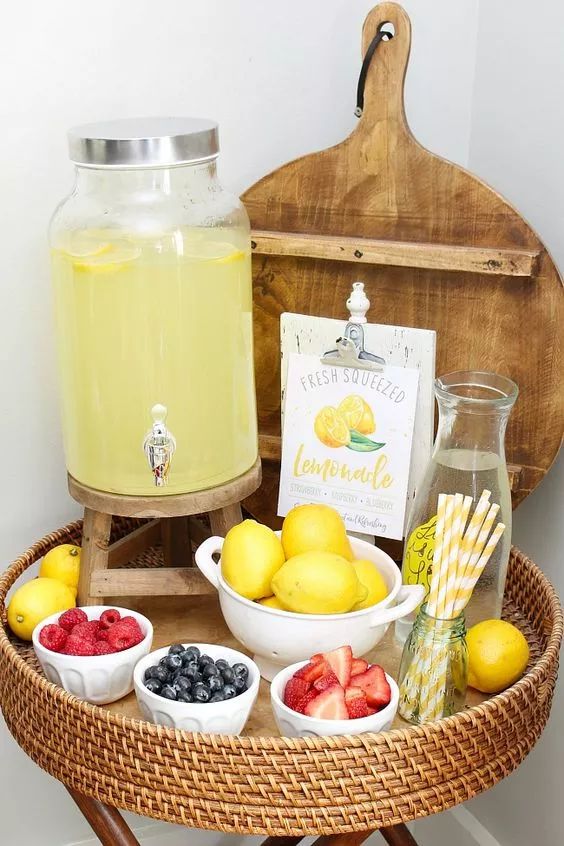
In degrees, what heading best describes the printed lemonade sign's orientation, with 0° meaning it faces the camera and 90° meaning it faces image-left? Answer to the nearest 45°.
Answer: approximately 0°

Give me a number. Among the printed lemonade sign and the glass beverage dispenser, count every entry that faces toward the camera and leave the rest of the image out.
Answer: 2

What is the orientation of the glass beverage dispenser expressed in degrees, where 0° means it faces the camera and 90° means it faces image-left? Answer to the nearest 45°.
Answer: approximately 0°
